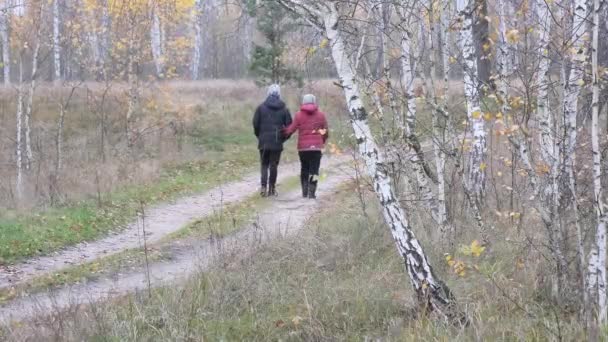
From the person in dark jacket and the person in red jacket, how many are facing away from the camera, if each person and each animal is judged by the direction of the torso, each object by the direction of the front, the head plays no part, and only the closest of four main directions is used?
2

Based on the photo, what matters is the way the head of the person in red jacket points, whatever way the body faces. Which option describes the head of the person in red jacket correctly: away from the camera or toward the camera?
away from the camera

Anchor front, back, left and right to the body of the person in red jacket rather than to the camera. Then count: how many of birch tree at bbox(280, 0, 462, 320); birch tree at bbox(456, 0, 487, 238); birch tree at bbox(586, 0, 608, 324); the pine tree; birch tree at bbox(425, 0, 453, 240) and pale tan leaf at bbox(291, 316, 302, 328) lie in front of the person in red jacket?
1

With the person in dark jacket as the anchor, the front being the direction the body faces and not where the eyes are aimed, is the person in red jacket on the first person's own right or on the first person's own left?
on the first person's own right

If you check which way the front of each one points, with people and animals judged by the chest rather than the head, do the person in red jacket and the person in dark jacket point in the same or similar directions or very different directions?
same or similar directions

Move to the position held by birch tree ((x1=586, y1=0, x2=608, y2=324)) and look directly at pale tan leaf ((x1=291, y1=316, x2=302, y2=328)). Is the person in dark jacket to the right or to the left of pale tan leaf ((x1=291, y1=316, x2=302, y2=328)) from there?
right

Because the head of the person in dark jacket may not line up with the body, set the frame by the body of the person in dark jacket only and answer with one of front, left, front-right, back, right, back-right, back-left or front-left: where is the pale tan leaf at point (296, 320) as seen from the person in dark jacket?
back

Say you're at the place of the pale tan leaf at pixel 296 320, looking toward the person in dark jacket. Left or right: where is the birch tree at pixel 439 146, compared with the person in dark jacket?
right

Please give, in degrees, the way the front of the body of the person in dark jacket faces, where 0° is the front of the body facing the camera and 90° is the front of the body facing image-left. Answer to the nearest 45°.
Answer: approximately 180°

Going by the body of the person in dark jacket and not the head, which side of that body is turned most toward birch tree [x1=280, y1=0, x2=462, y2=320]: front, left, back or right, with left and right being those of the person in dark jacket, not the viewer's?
back

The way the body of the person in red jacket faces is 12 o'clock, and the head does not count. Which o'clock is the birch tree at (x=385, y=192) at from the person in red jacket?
The birch tree is roughly at 6 o'clock from the person in red jacket.

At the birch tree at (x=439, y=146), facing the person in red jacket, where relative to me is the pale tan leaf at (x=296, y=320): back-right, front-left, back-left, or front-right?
back-left

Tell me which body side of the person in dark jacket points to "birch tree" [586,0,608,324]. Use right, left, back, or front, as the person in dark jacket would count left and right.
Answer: back

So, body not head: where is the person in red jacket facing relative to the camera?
away from the camera

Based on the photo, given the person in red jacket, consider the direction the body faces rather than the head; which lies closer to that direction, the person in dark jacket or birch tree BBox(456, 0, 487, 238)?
the person in dark jacket

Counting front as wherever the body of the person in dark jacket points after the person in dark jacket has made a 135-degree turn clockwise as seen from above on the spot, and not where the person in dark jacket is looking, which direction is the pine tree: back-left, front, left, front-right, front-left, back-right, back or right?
back-left
